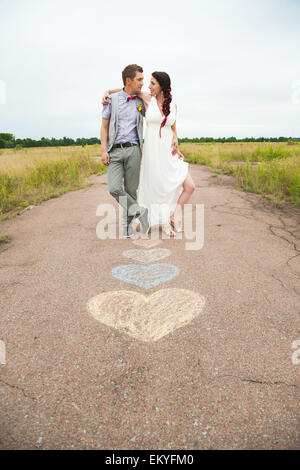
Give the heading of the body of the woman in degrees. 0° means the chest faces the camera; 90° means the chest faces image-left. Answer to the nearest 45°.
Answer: approximately 0°
